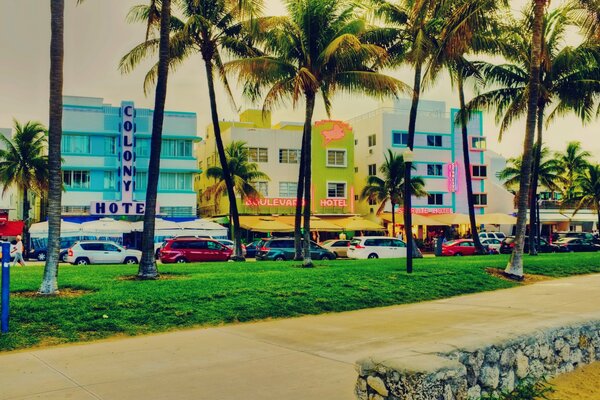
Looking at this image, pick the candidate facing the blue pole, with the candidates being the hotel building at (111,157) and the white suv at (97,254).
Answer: the hotel building

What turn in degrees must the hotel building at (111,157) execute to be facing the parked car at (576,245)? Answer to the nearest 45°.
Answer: approximately 90° to its left

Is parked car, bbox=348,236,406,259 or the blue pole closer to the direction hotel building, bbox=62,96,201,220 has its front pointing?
the blue pole

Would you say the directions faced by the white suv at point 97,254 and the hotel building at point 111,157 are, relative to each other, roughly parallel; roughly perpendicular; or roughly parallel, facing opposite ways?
roughly perpendicular

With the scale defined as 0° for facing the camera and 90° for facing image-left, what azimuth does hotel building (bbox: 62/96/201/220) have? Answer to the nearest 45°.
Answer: approximately 0°

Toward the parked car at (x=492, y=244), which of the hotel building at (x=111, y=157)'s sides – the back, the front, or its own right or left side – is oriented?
left

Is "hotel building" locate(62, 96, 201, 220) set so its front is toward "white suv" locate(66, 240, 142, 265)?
yes

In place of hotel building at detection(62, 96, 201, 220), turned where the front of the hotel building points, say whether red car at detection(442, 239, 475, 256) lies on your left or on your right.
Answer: on your left
